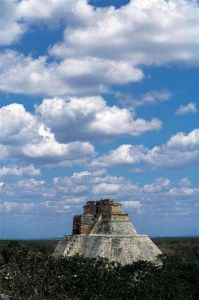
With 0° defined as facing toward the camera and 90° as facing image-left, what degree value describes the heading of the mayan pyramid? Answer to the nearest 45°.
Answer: approximately 45°
